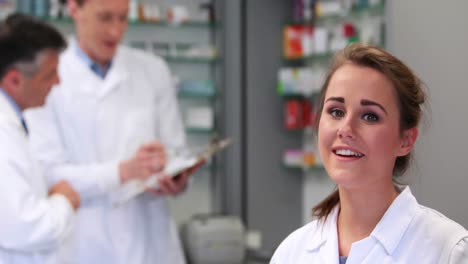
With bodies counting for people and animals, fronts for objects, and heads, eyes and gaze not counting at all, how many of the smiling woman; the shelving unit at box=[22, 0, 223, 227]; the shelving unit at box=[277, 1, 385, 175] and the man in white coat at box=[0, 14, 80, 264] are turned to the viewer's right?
1

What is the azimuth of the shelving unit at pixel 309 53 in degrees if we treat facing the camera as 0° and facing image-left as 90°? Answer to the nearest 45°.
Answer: approximately 45°

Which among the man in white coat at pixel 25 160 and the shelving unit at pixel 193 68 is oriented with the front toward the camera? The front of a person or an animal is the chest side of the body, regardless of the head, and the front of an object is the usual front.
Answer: the shelving unit

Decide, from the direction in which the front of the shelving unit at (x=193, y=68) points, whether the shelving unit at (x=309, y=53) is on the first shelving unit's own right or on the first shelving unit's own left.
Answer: on the first shelving unit's own left

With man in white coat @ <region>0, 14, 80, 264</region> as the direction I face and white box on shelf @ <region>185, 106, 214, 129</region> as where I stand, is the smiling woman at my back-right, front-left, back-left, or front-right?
front-left

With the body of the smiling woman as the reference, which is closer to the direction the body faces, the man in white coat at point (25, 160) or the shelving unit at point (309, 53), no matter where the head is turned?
the man in white coat

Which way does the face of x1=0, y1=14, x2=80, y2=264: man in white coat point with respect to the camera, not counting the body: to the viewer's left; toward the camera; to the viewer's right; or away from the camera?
to the viewer's right

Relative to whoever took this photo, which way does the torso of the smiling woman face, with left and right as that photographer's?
facing the viewer and to the left of the viewer

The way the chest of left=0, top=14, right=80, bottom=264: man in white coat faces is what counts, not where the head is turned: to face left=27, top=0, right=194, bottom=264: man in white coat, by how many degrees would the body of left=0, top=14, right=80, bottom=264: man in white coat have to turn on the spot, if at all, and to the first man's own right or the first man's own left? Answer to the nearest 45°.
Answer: approximately 45° to the first man's own left

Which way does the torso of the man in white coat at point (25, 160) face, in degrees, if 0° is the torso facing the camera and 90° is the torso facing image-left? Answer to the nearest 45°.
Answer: approximately 270°

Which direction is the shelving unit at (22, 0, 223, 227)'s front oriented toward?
toward the camera

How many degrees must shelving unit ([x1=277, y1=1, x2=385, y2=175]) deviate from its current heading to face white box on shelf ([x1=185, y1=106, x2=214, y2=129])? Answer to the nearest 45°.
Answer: approximately 45° to its right

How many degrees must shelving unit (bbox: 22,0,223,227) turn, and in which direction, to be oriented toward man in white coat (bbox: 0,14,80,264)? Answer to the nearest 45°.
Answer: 0° — it already faces them

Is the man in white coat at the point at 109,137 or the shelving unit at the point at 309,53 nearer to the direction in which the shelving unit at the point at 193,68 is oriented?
the man in white coat

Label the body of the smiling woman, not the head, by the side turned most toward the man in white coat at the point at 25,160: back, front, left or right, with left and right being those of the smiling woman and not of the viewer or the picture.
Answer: right
